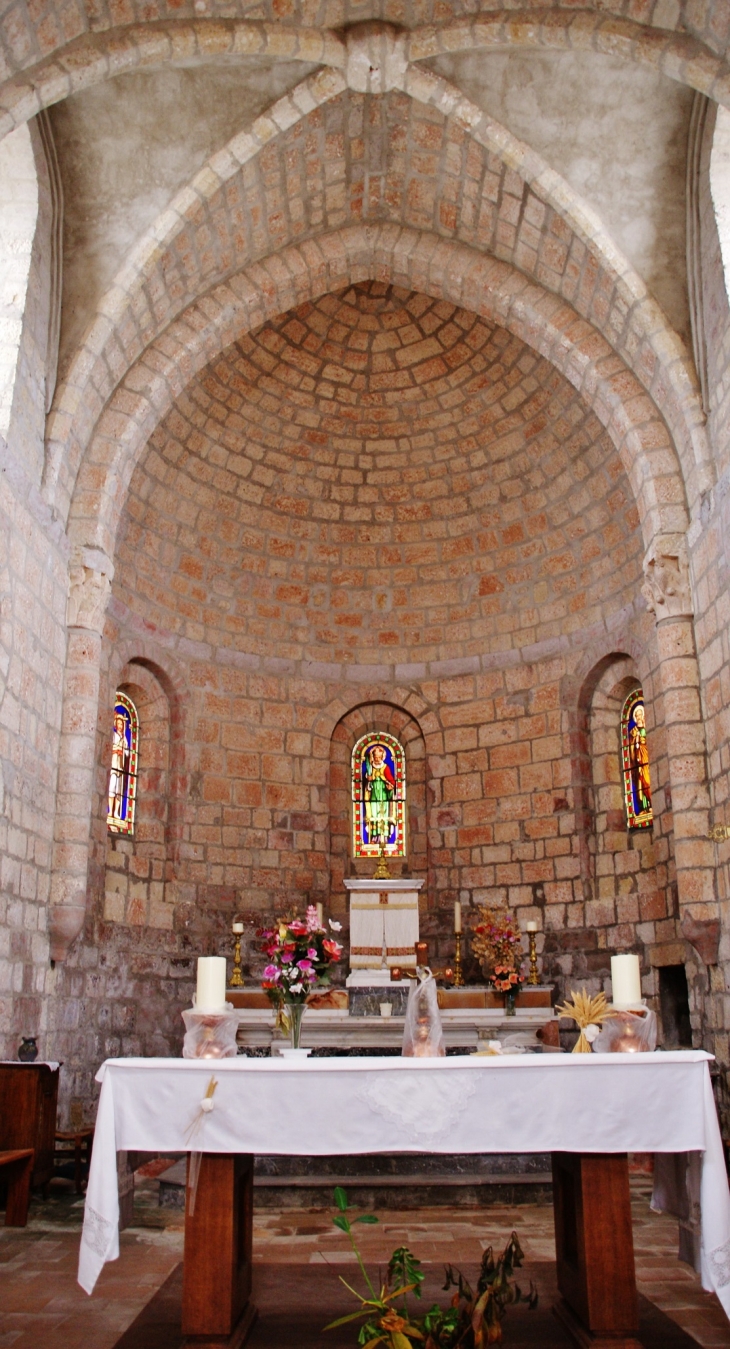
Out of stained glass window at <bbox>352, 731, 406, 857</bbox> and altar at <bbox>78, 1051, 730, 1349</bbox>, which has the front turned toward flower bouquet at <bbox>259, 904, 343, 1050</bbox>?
the stained glass window

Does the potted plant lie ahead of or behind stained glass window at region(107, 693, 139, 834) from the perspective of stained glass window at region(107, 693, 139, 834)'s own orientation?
ahead

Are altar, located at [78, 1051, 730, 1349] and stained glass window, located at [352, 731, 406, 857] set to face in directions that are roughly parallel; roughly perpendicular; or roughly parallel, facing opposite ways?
roughly parallel

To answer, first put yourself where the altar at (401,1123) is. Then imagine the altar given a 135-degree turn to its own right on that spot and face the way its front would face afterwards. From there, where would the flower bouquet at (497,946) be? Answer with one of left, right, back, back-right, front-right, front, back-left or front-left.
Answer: front-right

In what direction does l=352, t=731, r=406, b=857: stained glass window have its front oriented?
toward the camera

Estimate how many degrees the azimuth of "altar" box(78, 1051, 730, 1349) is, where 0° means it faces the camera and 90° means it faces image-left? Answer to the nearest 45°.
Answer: approximately 0°

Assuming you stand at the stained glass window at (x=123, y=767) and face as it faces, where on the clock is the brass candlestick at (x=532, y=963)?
The brass candlestick is roughly at 11 o'clock from the stained glass window.

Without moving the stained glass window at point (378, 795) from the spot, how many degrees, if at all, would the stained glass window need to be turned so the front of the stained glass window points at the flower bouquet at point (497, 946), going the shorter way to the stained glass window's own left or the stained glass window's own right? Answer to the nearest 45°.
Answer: approximately 45° to the stained glass window's own left

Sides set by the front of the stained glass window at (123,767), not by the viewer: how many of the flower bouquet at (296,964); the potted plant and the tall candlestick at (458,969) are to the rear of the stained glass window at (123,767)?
0

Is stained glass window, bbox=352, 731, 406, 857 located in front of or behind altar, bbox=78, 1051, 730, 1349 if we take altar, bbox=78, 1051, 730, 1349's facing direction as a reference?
behind

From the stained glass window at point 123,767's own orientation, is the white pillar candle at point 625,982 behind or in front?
in front

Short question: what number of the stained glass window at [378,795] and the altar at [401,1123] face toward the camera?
2

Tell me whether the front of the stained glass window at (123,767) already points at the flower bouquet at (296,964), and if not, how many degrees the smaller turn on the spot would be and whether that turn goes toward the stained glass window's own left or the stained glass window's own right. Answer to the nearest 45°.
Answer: approximately 45° to the stained glass window's own right

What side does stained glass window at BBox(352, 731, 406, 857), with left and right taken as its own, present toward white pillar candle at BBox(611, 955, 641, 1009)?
front

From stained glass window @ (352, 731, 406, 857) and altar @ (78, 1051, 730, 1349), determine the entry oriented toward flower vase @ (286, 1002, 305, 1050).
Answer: the stained glass window

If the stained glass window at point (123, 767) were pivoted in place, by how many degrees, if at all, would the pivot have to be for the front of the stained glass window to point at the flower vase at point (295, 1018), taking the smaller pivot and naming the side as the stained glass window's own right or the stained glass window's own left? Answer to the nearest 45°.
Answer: approximately 45° to the stained glass window's own right

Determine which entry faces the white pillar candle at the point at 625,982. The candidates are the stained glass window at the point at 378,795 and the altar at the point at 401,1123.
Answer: the stained glass window
